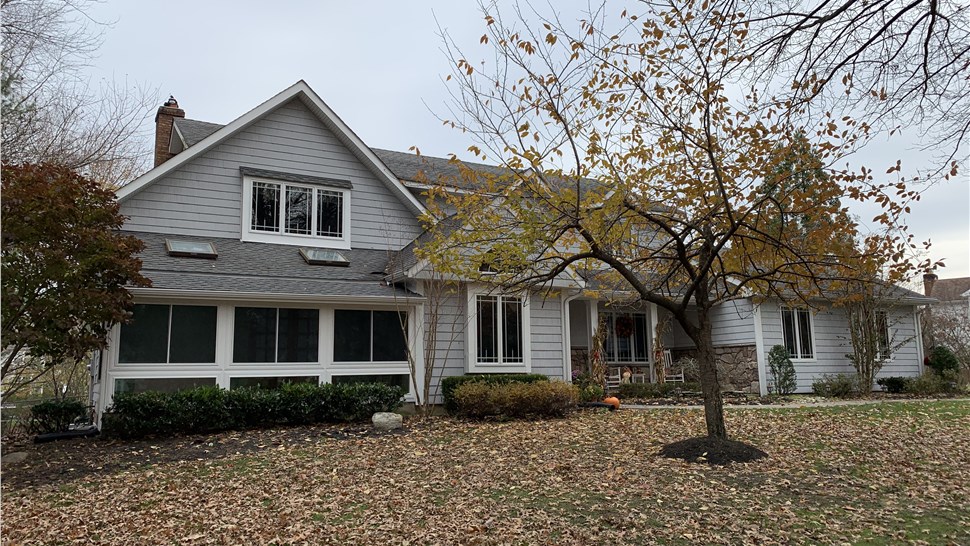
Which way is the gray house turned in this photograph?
toward the camera

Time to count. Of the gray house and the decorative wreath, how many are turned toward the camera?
2

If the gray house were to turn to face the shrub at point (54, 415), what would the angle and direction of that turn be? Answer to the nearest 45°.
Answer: approximately 45° to its right

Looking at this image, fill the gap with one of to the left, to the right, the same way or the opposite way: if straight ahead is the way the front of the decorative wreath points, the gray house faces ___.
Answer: the same way

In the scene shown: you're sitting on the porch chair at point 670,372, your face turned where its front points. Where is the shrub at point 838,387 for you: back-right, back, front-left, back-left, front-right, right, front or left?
front-left

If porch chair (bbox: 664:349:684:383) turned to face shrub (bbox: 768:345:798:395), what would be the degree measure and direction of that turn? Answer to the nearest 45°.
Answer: approximately 45° to its left

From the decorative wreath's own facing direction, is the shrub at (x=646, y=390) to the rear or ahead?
ahead

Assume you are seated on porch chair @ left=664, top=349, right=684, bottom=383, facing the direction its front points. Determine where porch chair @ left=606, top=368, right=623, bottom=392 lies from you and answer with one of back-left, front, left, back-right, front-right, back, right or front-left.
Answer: right

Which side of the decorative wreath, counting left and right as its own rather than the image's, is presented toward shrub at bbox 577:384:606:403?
front

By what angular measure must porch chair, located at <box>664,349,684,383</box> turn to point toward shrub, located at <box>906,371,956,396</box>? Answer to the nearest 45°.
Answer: approximately 45° to its left

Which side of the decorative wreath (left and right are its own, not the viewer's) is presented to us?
front

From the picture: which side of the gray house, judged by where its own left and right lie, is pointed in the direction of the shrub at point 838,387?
left

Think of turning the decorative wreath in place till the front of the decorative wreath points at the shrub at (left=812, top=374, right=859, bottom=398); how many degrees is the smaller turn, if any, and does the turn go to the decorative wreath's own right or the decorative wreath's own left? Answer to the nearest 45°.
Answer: approximately 90° to the decorative wreath's own left
